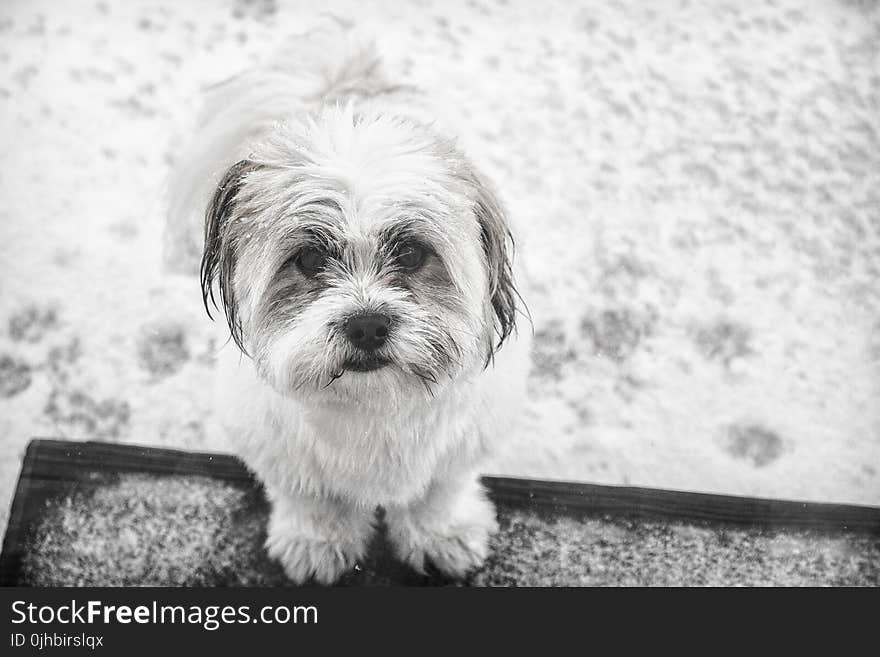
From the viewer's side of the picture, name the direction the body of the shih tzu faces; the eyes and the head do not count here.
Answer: toward the camera
